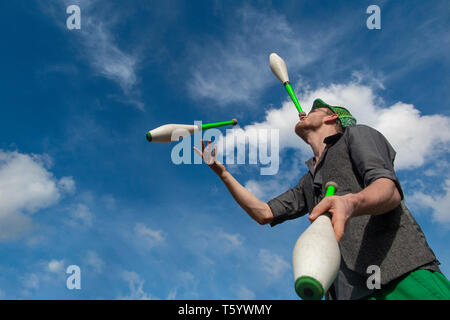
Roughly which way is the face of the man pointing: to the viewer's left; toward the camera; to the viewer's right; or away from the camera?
to the viewer's left

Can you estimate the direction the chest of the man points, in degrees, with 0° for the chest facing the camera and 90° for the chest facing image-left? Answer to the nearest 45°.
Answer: approximately 90°
